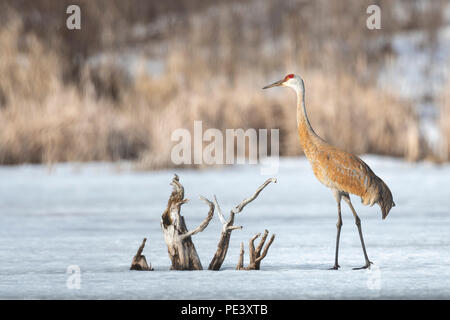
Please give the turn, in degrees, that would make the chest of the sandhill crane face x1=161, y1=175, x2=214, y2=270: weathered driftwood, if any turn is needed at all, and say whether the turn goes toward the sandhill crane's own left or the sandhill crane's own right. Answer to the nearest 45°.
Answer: approximately 45° to the sandhill crane's own left

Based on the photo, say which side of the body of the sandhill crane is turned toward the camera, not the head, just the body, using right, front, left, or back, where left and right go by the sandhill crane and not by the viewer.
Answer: left
